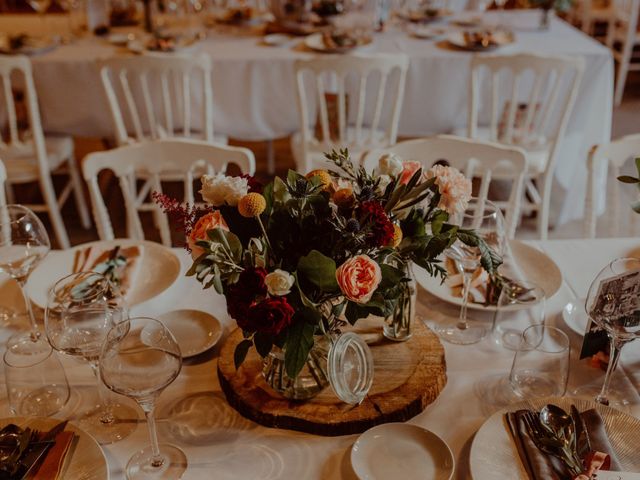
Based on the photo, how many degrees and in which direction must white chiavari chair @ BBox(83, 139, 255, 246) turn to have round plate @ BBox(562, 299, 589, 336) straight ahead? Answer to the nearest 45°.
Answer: approximately 45° to its left

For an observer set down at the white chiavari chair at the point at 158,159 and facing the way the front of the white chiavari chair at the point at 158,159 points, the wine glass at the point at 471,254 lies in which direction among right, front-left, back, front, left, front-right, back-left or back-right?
front-left

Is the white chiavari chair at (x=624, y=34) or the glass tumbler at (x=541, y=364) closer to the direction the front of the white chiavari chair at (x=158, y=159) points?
the glass tumbler

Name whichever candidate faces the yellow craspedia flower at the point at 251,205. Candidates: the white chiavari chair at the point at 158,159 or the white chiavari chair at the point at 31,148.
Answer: the white chiavari chair at the point at 158,159

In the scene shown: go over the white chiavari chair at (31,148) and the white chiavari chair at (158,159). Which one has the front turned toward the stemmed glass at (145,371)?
the white chiavari chair at (158,159)

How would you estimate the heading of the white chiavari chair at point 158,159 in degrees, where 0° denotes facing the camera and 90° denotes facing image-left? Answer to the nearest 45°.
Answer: approximately 0°
